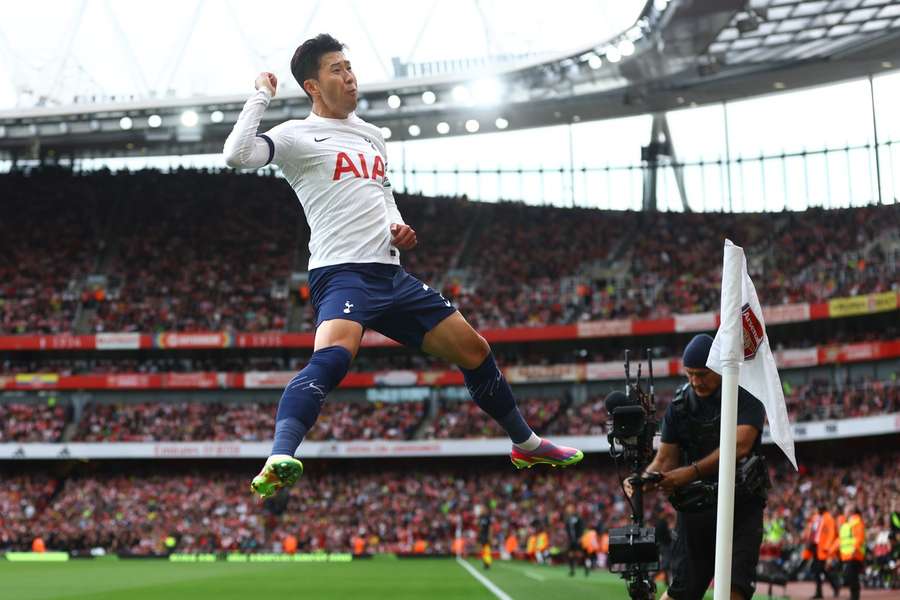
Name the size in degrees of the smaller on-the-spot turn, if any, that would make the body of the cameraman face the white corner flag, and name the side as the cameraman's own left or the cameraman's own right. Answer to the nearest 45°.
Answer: approximately 45° to the cameraman's own left

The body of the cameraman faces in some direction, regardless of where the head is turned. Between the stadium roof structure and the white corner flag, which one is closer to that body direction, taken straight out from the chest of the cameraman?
the white corner flag

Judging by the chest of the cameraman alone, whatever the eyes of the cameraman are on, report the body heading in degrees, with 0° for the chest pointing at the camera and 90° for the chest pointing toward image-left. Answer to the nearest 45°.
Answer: approximately 45°

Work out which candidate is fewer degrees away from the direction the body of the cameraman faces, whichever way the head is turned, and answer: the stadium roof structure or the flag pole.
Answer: the flag pole

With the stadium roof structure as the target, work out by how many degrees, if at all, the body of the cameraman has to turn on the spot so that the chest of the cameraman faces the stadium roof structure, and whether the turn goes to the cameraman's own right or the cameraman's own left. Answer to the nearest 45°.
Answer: approximately 135° to the cameraman's own right

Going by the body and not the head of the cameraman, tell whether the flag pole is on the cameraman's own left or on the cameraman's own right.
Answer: on the cameraman's own left
